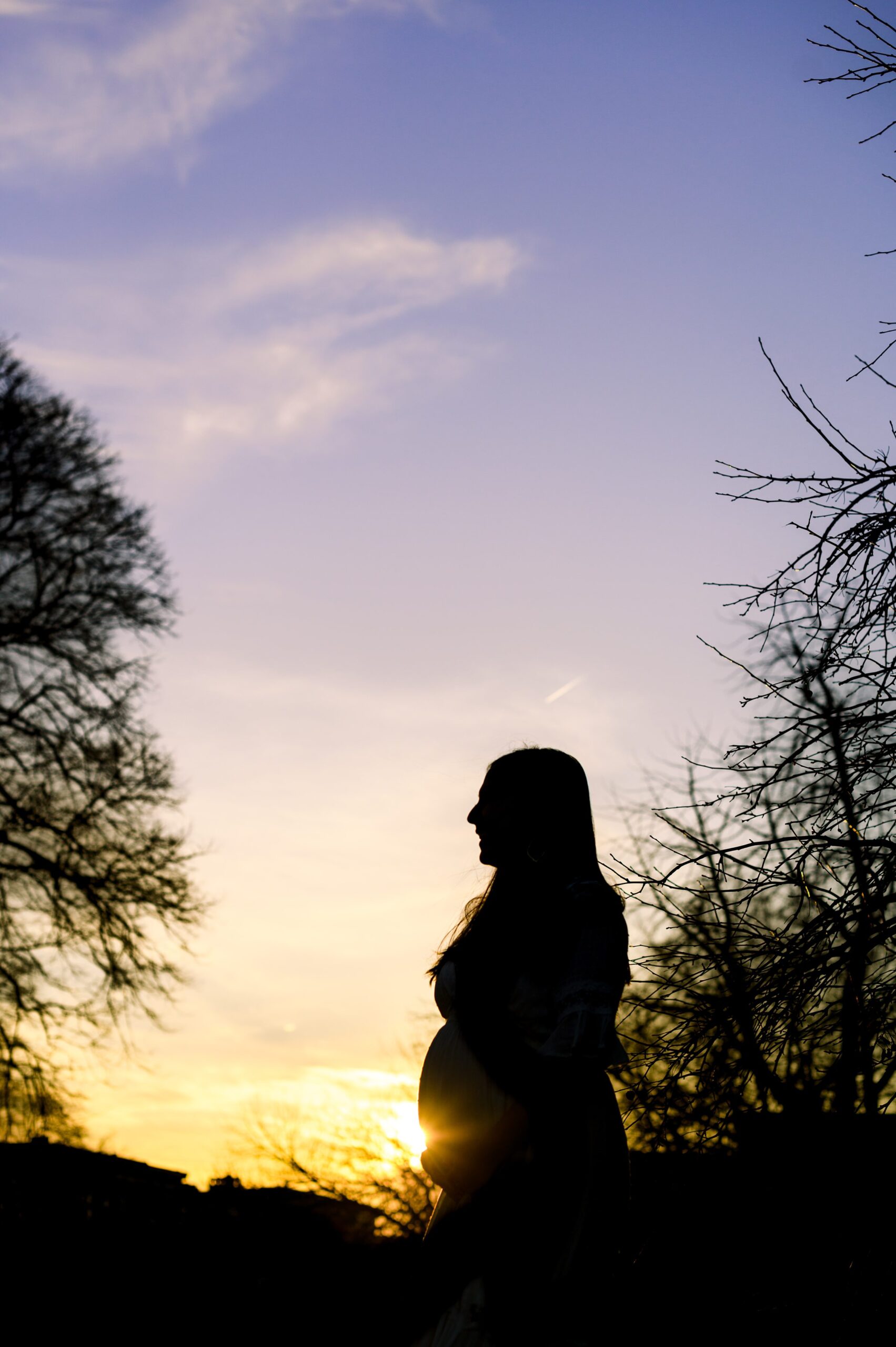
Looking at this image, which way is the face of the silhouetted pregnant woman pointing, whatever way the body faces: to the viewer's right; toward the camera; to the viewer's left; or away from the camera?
to the viewer's left

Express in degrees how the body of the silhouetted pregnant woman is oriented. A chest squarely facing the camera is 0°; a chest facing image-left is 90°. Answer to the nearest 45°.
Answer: approximately 90°
